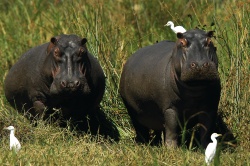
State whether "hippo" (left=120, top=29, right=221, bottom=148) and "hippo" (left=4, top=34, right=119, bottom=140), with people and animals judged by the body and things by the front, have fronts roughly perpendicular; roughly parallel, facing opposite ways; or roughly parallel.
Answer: roughly parallel

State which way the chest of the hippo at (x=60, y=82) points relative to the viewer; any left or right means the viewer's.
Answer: facing the viewer and to the right of the viewer

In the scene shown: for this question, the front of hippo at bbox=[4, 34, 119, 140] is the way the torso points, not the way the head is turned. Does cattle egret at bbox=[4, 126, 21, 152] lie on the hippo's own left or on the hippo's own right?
on the hippo's own right

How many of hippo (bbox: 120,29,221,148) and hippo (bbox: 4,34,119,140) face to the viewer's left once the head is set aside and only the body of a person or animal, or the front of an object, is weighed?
0

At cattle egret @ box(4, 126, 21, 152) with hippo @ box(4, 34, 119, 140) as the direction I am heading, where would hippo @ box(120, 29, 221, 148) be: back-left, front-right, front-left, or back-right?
front-right

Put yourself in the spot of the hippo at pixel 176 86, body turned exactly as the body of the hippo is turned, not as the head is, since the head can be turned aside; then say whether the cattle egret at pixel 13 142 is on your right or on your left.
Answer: on your right
